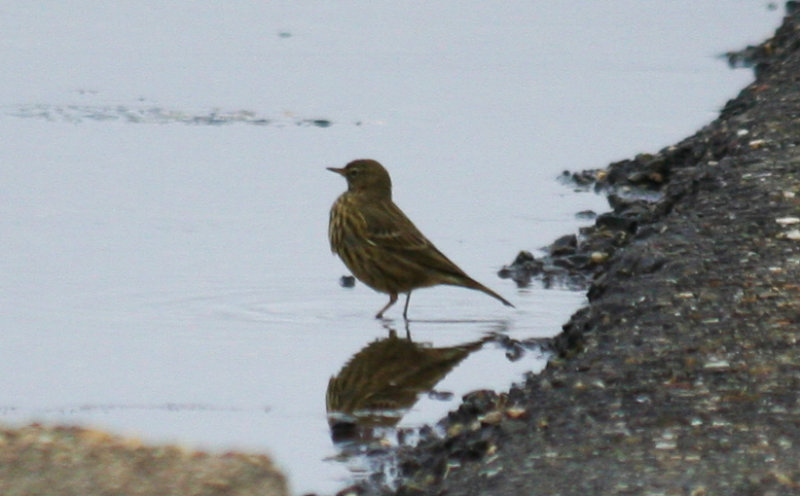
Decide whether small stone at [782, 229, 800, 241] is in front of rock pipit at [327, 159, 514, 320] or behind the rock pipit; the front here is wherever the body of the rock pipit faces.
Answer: behind

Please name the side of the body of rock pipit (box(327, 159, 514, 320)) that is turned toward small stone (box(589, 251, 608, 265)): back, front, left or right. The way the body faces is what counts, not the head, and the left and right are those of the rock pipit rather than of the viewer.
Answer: back

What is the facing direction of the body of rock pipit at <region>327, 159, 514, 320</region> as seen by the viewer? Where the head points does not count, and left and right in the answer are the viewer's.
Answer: facing to the left of the viewer
